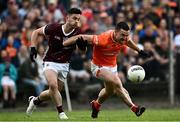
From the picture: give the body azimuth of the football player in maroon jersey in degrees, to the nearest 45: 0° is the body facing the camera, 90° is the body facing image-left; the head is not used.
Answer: approximately 315°
